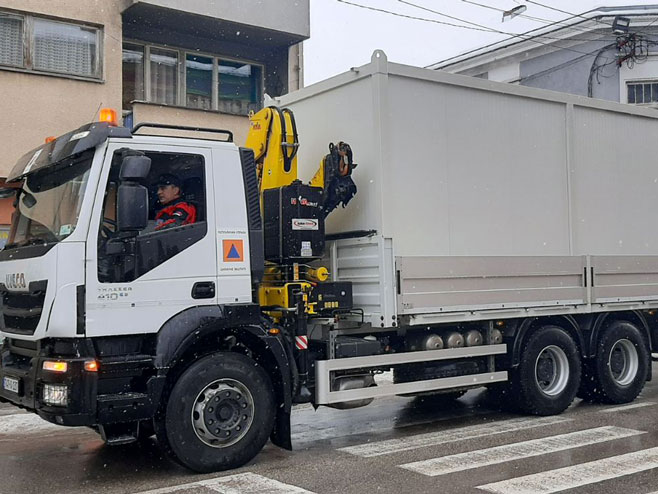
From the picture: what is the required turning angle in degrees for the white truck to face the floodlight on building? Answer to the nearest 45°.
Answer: approximately 180°

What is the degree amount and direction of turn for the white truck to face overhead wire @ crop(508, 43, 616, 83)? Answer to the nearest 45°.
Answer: approximately 180°

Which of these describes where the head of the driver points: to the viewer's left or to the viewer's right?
to the viewer's left

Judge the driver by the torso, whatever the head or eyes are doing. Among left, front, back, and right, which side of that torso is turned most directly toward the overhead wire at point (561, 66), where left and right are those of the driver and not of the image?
back

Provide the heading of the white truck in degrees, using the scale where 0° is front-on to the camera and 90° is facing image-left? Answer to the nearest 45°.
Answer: approximately 45°
